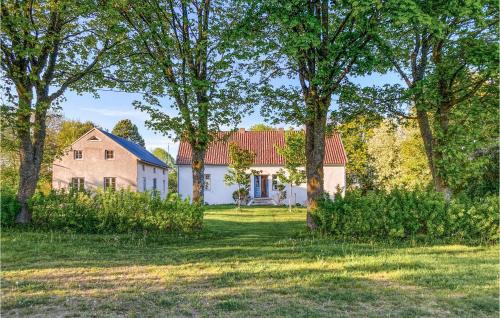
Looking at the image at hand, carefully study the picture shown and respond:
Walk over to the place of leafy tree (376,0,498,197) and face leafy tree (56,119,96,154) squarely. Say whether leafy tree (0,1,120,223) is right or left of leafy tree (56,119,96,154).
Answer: left

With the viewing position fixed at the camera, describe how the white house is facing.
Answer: facing the viewer

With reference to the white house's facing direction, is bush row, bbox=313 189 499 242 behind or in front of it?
in front

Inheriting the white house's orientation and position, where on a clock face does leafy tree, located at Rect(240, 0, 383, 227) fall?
The leafy tree is roughly at 12 o'clock from the white house.

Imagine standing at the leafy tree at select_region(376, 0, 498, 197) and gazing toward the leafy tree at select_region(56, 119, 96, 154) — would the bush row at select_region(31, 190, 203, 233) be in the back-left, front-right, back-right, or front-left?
front-left

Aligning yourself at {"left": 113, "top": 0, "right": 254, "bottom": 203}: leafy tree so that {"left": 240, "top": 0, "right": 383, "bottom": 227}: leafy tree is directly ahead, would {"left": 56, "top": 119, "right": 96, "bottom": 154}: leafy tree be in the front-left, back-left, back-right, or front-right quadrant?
back-left

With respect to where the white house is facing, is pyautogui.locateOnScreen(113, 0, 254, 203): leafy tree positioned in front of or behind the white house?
in front

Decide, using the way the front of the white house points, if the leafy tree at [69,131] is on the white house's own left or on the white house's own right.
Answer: on the white house's own right
